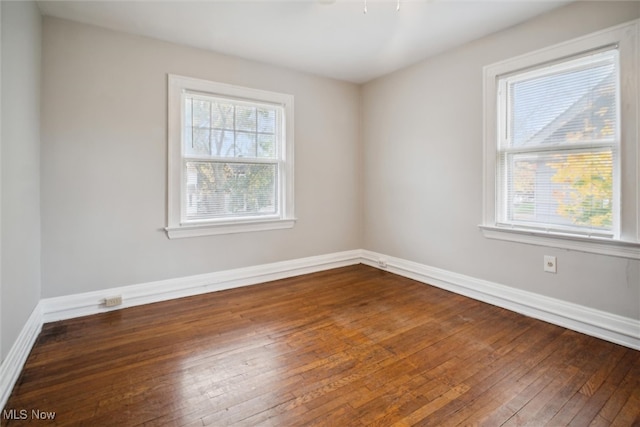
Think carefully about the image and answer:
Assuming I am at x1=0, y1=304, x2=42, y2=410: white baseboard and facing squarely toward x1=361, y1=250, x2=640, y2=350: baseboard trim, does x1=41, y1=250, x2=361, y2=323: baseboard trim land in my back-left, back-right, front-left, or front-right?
front-left

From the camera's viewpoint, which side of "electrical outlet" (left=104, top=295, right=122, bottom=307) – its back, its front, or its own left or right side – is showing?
front

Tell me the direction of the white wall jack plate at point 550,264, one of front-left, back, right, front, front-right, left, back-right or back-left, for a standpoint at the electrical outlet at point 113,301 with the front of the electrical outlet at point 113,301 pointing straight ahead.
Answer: front-left

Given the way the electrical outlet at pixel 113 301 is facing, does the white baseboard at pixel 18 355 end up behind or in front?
in front

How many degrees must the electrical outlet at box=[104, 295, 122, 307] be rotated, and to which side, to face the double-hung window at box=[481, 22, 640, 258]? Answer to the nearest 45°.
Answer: approximately 45° to its left

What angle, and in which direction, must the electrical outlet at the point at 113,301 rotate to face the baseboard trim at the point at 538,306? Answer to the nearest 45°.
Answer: approximately 45° to its left
